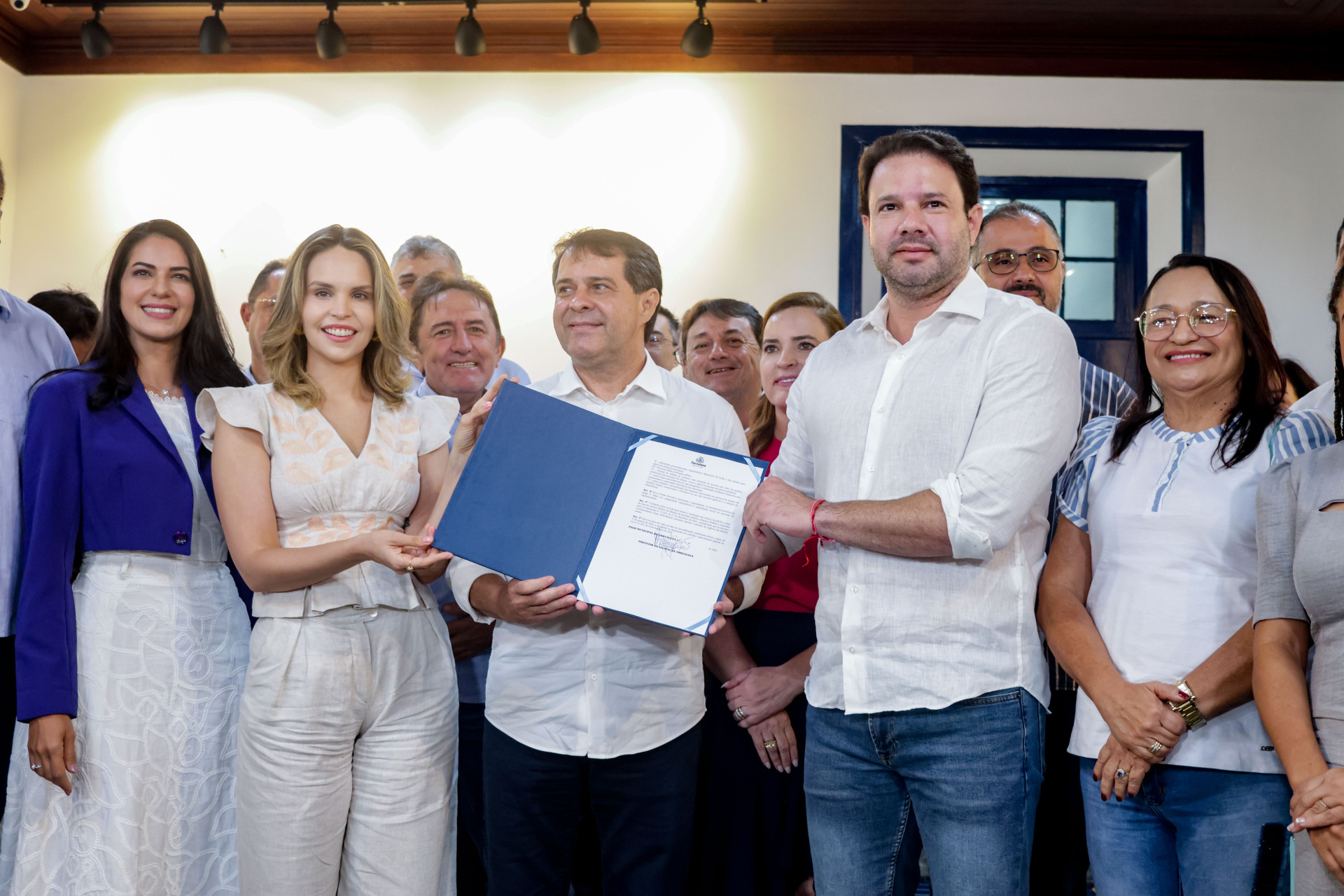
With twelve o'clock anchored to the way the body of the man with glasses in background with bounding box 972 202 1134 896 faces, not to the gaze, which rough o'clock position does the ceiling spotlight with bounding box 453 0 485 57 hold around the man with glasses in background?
The ceiling spotlight is roughly at 4 o'clock from the man with glasses in background.

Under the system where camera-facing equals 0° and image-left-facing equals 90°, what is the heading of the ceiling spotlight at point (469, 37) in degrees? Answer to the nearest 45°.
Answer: approximately 180°

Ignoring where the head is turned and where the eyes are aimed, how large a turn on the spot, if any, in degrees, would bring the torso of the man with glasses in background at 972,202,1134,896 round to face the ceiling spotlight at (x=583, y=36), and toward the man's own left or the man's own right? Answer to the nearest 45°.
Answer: approximately 135° to the man's own right

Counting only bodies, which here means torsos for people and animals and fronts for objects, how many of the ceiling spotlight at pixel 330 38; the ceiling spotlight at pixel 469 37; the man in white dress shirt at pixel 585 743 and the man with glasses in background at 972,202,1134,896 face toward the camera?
2

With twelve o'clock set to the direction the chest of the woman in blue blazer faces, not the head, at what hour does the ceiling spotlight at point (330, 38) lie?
The ceiling spotlight is roughly at 8 o'clock from the woman in blue blazer.

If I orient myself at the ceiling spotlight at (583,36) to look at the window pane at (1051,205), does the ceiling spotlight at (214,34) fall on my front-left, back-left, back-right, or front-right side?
back-left

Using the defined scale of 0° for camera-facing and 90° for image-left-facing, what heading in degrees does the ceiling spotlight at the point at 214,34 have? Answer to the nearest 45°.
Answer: approximately 180°

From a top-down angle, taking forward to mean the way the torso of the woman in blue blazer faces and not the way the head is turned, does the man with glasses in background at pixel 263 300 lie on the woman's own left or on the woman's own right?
on the woman's own left

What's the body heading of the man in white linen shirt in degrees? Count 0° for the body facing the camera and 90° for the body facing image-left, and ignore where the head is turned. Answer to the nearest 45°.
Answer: approximately 45°

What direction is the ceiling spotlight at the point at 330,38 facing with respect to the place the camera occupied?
facing away from the viewer
